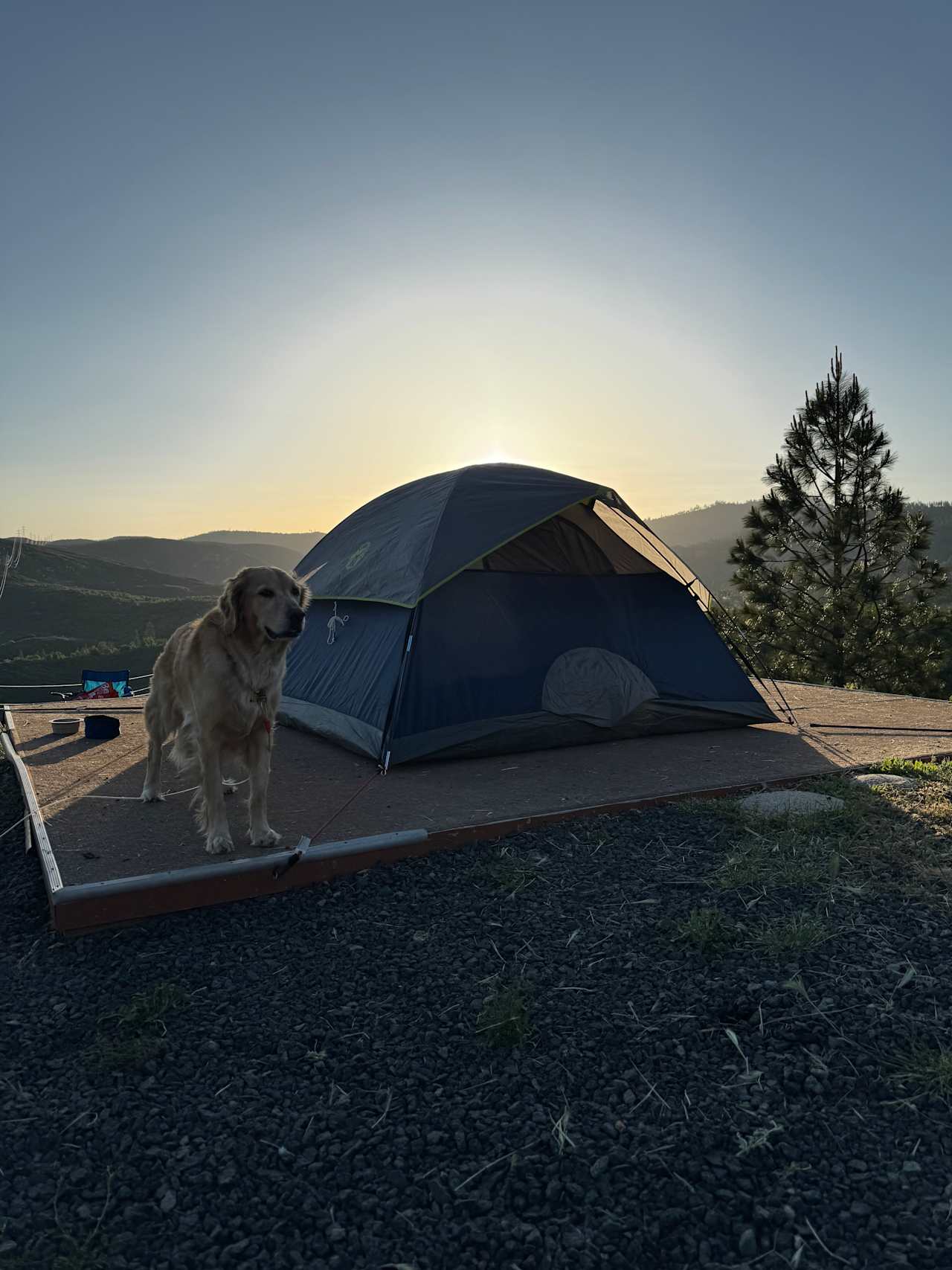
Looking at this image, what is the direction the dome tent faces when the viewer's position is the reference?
facing the viewer and to the right of the viewer

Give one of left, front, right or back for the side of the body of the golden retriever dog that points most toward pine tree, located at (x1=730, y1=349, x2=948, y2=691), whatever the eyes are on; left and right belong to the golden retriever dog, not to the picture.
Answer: left

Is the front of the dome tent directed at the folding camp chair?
no

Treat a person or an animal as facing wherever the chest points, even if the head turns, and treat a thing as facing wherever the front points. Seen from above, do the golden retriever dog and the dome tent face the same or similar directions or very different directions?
same or similar directions

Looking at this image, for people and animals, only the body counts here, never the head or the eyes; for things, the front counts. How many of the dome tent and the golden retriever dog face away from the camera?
0

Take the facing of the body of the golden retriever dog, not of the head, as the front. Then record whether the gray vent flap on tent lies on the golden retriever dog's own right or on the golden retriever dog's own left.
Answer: on the golden retriever dog's own left

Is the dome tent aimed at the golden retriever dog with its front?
no

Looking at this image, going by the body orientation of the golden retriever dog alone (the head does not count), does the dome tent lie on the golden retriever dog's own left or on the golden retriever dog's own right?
on the golden retriever dog's own left
